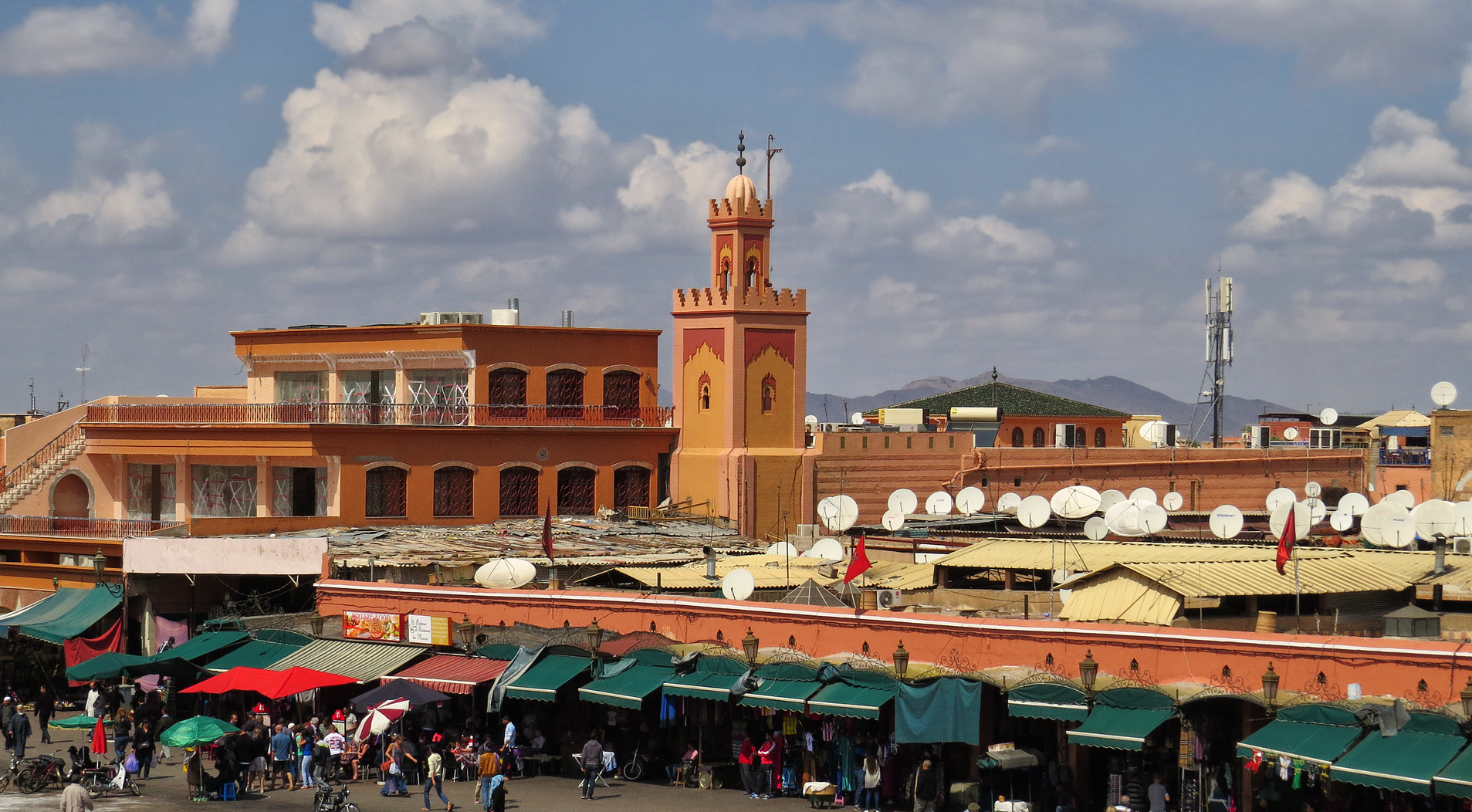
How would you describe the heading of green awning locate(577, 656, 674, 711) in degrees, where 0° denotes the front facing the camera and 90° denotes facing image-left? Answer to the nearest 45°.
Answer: approximately 45°

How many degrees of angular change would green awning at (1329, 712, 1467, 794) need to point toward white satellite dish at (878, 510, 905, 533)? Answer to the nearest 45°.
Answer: approximately 90° to its right

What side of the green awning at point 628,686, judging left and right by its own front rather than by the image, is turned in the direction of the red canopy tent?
right

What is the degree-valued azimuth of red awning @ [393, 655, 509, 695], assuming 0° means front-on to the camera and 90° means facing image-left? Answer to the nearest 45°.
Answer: approximately 45°

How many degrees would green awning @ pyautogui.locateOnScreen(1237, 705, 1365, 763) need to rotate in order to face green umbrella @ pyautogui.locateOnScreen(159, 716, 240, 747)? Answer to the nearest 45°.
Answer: approximately 45° to its right

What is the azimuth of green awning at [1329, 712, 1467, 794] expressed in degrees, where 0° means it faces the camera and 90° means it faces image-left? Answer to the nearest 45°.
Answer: approximately 45°

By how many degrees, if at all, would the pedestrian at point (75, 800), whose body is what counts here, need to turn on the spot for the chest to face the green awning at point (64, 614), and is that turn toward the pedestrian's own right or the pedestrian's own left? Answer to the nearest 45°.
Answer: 0° — they already face it

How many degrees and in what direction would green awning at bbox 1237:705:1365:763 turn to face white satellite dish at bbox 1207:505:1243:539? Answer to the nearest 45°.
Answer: approximately 135° to its right

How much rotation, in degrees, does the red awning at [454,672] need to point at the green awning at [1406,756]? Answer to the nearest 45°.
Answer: approximately 90° to its left

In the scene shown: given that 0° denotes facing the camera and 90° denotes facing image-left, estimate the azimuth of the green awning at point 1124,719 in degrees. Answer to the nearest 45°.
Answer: approximately 45°

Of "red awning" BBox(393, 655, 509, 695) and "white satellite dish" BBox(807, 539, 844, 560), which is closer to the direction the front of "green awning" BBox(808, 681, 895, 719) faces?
the red awning
